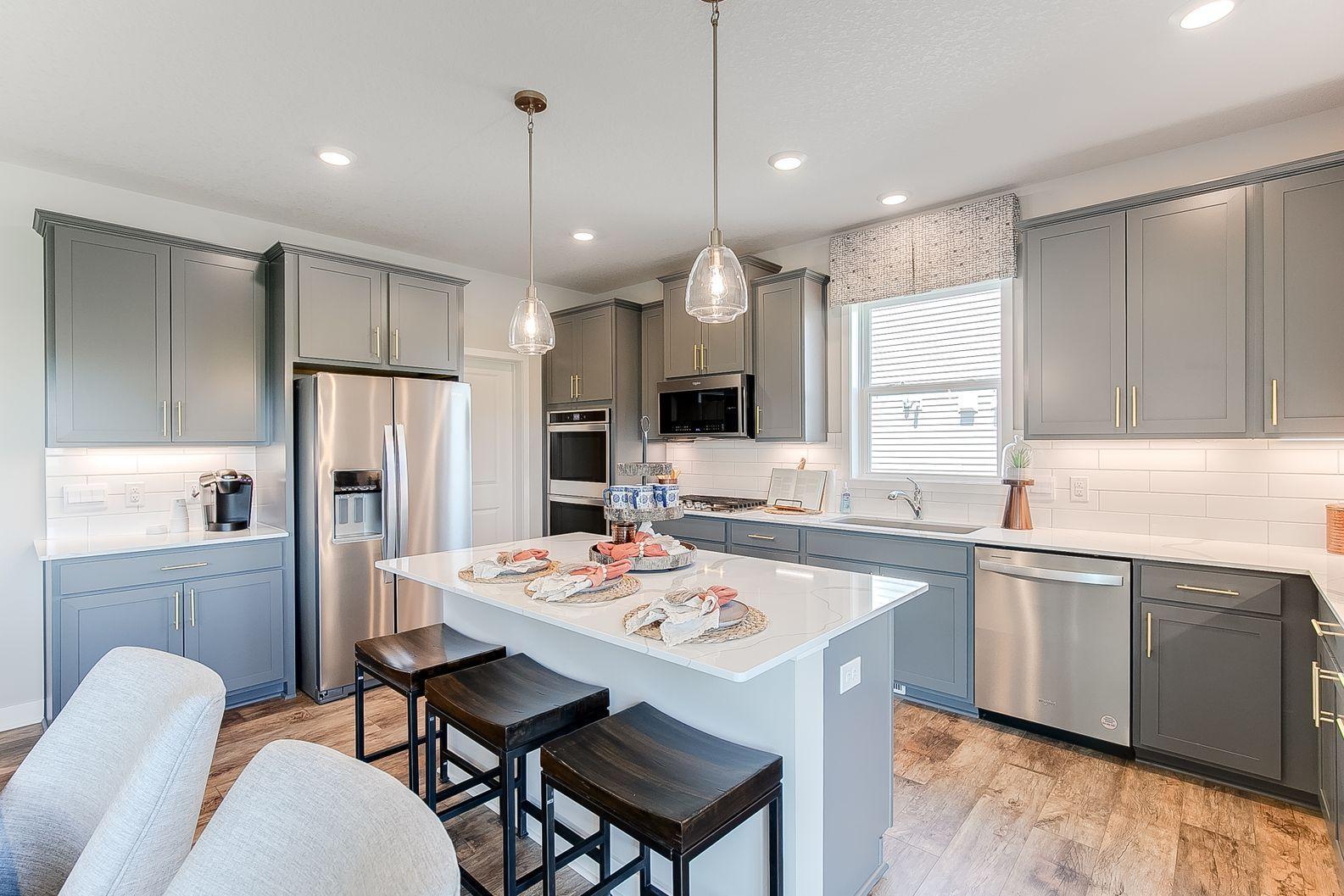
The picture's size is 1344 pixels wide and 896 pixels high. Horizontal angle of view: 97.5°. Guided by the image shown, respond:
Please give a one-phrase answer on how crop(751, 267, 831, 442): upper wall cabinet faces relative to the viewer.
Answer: facing the viewer and to the left of the viewer

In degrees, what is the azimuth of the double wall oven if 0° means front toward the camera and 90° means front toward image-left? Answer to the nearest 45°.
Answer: approximately 45°

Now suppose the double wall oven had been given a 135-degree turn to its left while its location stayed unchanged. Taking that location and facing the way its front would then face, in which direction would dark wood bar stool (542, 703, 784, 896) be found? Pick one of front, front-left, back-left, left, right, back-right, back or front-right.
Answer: right

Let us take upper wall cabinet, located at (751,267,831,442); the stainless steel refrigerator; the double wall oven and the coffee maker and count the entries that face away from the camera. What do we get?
0

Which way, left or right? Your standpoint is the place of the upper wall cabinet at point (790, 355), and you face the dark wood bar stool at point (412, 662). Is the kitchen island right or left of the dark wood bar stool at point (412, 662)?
left

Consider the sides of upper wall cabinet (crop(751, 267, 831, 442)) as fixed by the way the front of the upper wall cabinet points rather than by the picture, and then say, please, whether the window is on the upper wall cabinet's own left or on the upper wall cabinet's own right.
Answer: on the upper wall cabinet's own left

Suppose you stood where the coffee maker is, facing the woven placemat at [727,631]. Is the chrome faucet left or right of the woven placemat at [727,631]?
left

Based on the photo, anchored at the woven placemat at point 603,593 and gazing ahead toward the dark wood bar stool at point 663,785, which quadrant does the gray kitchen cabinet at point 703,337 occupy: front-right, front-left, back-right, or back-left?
back-left

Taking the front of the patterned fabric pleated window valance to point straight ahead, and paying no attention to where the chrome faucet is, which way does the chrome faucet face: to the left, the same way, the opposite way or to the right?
the same way

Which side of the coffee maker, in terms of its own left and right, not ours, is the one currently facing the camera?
front

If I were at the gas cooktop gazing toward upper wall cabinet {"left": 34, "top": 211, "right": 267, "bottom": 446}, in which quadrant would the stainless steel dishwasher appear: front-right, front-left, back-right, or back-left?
back-left

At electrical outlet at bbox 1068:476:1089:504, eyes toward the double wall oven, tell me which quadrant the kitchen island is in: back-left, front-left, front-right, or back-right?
front-left

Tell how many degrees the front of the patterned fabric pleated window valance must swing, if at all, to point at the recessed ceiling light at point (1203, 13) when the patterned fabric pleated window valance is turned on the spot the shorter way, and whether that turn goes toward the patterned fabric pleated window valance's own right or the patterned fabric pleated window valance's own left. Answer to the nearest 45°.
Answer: approximately 90° to the patterned fabric pleated window valance's own left

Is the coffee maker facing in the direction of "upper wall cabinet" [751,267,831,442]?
no

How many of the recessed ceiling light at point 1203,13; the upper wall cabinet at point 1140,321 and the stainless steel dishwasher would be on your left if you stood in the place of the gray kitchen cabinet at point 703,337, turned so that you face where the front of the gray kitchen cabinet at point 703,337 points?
3

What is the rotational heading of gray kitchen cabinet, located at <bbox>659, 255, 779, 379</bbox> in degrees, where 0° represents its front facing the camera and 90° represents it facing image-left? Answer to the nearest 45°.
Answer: approximately 45°

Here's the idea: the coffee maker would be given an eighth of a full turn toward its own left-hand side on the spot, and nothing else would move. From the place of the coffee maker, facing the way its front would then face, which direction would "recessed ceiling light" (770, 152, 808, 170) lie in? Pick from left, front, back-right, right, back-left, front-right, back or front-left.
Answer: front
